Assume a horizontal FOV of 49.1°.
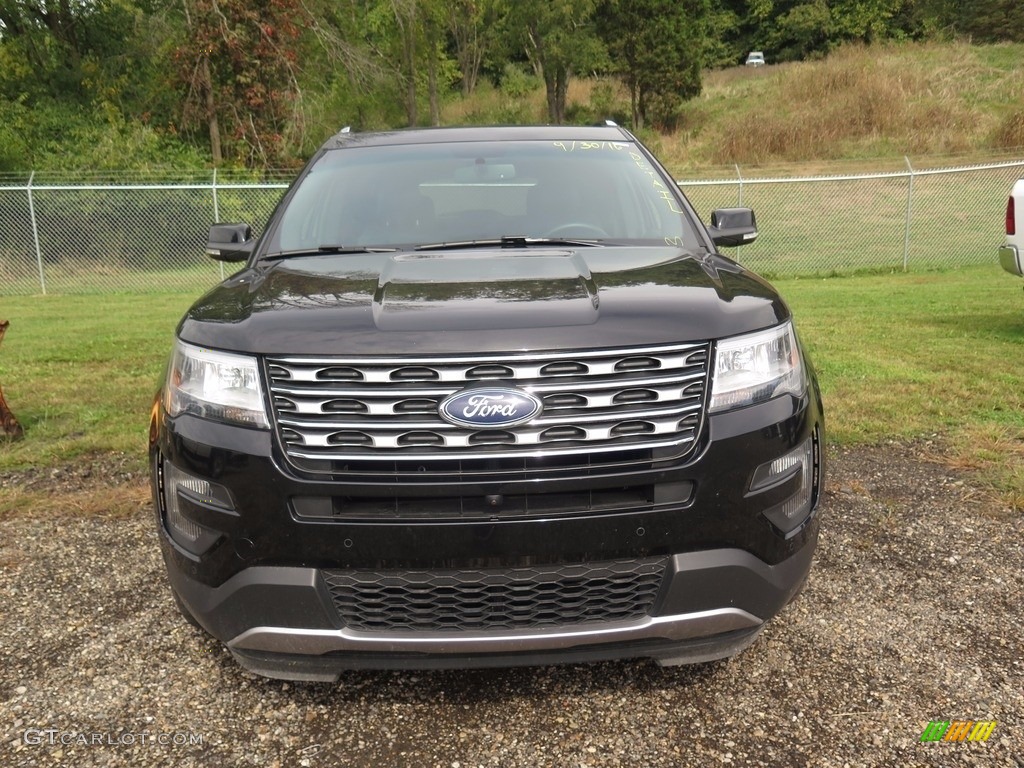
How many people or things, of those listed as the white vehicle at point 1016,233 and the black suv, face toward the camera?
1

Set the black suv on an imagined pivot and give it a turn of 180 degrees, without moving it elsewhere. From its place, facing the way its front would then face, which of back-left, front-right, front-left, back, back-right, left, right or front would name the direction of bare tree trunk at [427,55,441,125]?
front

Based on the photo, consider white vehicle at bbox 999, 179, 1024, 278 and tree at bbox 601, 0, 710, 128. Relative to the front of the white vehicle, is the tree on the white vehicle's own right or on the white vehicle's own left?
on the white vehicle's own left

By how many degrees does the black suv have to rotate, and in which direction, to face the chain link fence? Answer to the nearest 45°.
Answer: approximately 180°

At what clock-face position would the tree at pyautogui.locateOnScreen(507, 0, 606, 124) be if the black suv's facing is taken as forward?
The tree is roughly at 6 o'clock from the black suv.

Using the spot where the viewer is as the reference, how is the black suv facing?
facing the viewer

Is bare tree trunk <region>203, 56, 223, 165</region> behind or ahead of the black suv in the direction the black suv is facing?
behind
